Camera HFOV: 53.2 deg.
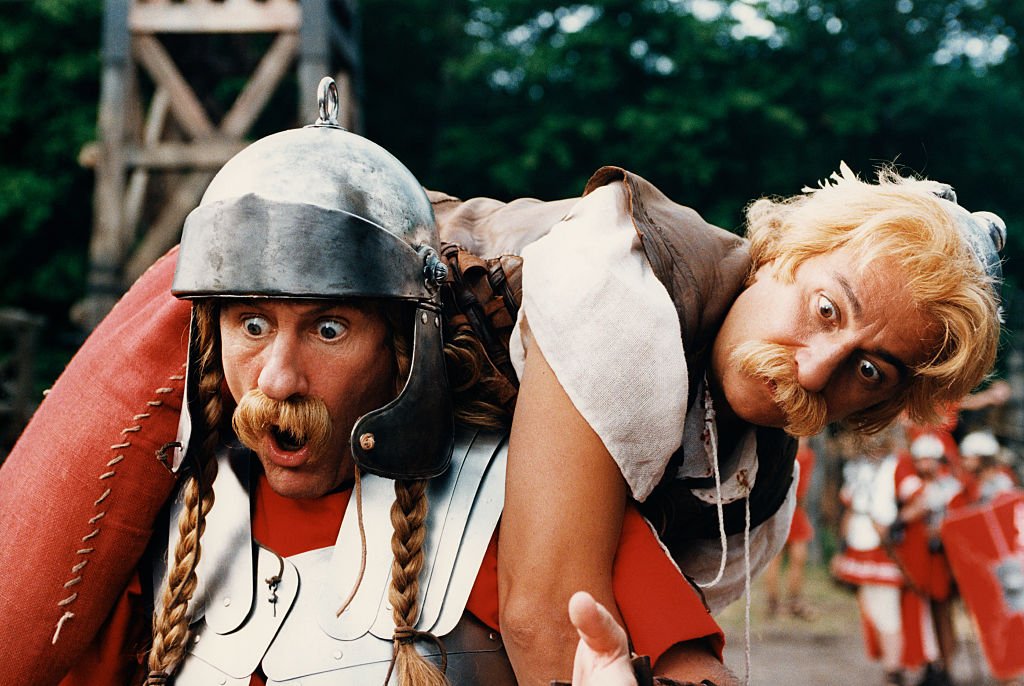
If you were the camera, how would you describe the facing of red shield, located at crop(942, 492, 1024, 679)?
facing the viewer

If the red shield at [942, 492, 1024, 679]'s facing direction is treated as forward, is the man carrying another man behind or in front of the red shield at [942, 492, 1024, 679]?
in front

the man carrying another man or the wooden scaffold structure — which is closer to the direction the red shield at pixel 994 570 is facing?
the man carrying another man
